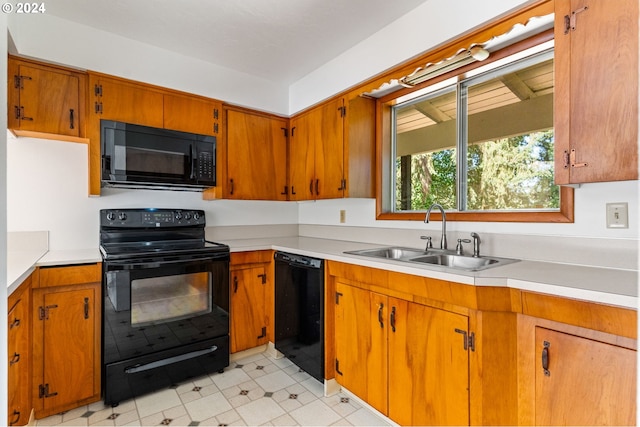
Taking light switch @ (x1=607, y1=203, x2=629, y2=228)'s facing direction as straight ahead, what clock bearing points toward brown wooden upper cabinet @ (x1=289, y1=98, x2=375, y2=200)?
The brown wooden upper cabinet is roughly at 3 o'clock from the light switch.

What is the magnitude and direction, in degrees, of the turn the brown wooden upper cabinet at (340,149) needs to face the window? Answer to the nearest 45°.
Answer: approximately 90° to its left

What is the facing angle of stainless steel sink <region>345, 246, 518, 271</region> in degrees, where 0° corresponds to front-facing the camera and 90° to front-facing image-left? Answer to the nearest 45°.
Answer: approximately 45°

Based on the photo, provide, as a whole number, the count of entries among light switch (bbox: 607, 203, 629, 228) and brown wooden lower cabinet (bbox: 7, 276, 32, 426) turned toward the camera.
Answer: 1

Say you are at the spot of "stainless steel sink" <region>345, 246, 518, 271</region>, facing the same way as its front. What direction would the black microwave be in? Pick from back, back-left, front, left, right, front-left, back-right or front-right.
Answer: front-right

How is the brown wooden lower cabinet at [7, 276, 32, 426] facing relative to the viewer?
to the viewer's right

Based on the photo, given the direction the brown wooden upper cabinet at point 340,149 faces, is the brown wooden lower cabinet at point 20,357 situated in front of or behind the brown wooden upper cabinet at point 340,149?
in front
